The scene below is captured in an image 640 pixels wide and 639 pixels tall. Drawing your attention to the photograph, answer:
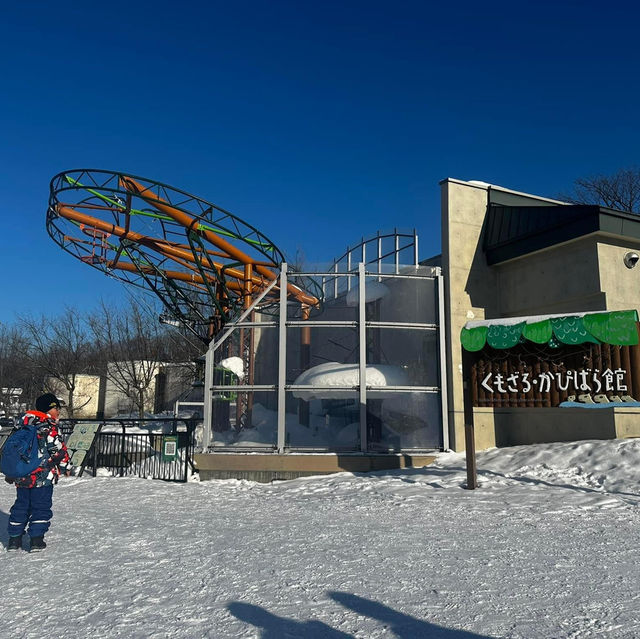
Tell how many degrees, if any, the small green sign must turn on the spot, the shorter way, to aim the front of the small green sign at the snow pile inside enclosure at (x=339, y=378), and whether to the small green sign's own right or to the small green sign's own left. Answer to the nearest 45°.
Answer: approximately 90° to the small green sign's own left

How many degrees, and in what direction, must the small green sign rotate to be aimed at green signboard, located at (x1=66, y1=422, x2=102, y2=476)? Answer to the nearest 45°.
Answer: approximately 135° to its right

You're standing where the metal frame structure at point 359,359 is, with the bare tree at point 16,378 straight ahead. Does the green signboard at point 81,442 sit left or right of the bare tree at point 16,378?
left

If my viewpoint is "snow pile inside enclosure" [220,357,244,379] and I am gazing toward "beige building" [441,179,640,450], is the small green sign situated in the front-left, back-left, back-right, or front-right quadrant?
back-right

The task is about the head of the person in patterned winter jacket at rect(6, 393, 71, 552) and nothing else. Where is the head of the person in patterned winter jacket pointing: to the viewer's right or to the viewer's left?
to the viewer's right

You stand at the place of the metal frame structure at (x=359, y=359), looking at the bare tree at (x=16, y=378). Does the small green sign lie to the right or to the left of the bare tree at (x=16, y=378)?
left

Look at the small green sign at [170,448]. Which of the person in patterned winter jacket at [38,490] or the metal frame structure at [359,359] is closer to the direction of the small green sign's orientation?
the person in patterned winter jacket

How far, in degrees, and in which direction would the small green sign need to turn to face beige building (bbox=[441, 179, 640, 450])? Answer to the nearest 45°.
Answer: approximately 90° to its left

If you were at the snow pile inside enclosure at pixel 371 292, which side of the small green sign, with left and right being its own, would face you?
left

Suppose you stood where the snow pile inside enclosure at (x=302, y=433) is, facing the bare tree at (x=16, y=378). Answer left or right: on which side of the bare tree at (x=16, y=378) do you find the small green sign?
left

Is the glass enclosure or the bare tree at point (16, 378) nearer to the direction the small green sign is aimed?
the glass enclosure

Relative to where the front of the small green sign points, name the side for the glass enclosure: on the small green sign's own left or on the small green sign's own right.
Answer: on the small green sign's own left

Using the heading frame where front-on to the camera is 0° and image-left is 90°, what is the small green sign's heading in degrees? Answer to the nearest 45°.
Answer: approximately 0°
